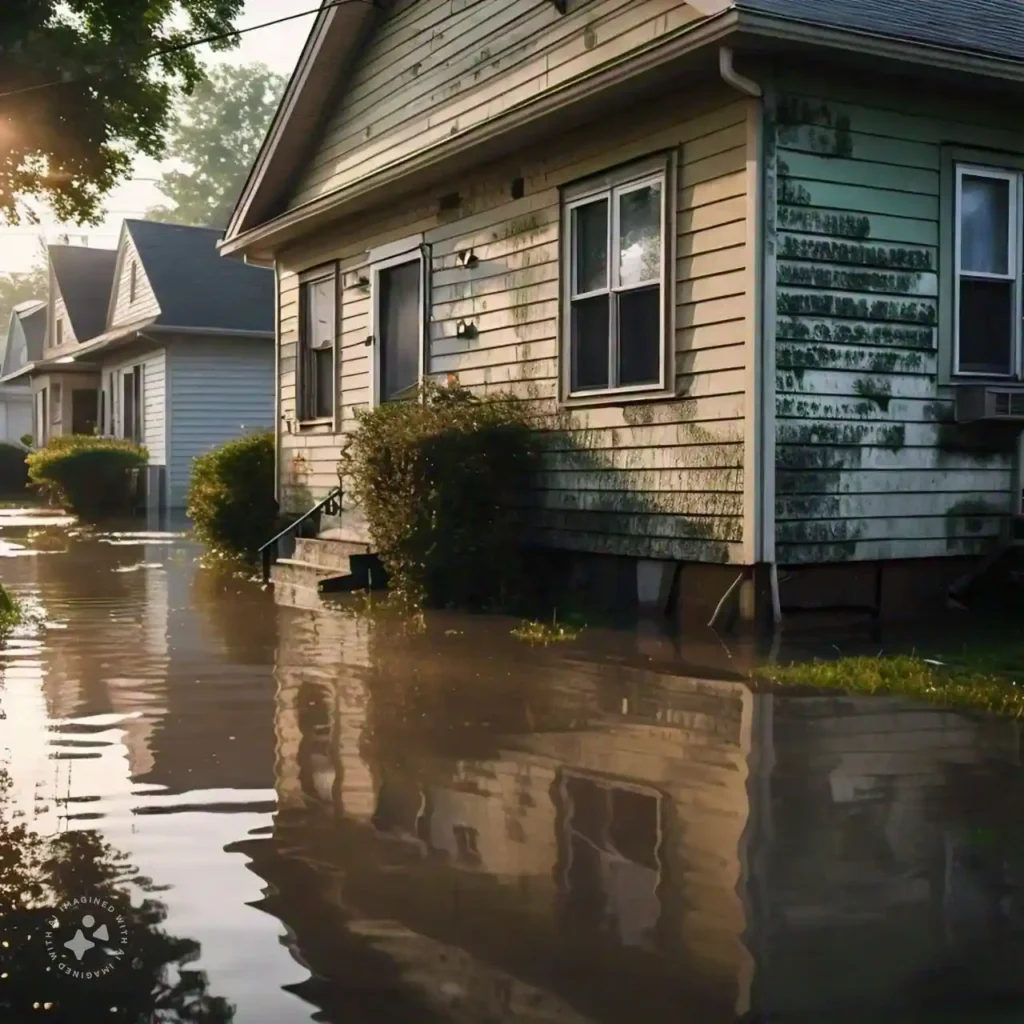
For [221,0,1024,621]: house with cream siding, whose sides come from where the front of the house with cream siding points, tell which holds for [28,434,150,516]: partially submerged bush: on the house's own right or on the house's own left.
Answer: on the house's own right

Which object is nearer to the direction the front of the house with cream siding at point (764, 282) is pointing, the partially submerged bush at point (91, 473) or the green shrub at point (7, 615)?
the green shrub

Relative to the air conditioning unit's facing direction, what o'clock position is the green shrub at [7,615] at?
The green shrub is roughly at 4 o'clock from the air conditioning unit.

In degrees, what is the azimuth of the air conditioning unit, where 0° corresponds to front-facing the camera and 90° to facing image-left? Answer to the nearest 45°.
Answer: approximately 315°

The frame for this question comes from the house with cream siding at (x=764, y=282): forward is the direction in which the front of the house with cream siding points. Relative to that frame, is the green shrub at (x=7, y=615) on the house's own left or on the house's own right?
on the house's own right

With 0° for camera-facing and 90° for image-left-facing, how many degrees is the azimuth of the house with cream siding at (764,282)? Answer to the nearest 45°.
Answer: approximately 45°
